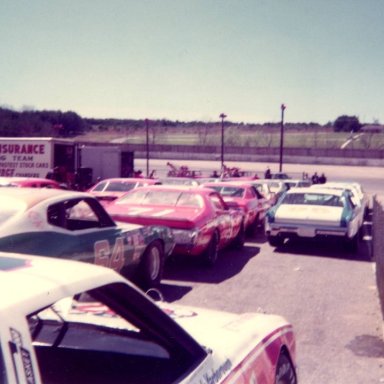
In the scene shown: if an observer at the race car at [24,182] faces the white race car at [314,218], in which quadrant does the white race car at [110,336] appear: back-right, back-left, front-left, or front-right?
front-right

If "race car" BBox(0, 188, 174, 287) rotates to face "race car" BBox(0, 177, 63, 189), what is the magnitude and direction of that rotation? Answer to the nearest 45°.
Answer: approximately 45° to its left

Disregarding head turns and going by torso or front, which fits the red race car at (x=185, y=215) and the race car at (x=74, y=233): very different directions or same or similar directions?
same or similar directions

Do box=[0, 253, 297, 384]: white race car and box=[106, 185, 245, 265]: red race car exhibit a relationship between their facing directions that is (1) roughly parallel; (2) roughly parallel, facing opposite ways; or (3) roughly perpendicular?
roughly parallel

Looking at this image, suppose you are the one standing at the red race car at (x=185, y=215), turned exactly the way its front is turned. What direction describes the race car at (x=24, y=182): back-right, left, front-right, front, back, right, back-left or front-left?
left

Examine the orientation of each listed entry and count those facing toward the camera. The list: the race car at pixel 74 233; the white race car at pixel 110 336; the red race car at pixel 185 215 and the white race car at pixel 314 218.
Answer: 0

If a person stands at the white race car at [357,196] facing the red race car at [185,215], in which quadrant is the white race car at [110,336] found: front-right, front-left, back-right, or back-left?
front-left

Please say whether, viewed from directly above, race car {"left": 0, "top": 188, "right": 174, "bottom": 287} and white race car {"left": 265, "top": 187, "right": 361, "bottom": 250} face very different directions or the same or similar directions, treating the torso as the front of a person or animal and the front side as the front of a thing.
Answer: same or similar directions

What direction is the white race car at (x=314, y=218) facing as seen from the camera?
away from the camera

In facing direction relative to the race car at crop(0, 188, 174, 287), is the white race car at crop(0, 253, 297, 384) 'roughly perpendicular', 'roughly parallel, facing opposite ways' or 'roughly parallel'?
roughly parallel

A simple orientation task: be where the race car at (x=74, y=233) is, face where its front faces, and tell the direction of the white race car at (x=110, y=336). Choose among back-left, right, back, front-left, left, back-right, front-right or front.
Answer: back-right

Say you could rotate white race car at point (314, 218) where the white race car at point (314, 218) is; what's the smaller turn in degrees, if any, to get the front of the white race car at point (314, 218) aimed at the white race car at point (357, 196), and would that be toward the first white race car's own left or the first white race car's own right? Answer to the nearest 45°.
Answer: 0° — it already faces it
